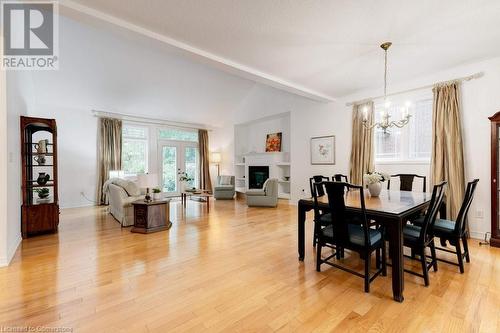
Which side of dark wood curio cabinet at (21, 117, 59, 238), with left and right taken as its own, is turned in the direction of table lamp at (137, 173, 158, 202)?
front

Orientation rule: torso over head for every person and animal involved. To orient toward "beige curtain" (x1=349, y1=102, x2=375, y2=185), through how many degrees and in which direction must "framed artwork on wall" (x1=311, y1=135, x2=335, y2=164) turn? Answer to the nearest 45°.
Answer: approximately 90° to its left

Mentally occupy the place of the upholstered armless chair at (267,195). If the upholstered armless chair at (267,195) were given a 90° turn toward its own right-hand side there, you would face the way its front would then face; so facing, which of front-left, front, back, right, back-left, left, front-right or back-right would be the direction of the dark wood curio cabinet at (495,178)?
back-right

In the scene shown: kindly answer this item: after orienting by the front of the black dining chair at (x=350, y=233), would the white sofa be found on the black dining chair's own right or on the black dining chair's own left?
on the black dining chair's own left

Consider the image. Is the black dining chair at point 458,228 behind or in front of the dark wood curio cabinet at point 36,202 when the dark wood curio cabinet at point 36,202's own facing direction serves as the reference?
in front

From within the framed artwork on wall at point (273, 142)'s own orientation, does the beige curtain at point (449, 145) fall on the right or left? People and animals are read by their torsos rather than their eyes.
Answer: on its left

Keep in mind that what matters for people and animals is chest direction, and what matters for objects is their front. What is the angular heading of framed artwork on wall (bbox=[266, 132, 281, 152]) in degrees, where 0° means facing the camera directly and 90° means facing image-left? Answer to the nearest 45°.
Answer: approximately 45°

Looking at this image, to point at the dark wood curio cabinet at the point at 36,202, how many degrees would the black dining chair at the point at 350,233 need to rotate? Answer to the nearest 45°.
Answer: approximately 135° to its left

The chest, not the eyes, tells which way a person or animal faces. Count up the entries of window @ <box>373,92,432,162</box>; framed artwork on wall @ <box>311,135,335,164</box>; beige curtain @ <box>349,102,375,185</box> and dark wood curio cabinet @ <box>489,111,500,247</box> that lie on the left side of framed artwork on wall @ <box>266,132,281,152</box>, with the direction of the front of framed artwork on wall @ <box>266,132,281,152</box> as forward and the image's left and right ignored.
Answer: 4
